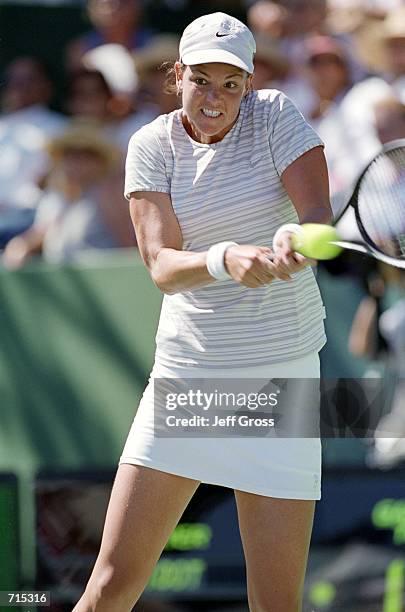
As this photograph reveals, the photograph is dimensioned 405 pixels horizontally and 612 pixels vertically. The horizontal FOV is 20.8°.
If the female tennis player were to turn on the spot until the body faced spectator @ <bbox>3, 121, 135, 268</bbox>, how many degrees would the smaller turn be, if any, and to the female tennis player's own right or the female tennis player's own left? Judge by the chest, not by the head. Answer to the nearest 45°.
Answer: approximately 180°

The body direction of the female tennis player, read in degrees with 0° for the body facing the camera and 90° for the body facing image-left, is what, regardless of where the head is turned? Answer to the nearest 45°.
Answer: approximately 0°

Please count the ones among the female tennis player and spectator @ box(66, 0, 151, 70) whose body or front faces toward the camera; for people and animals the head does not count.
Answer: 2

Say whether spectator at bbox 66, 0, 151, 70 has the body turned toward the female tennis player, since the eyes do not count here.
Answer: yes

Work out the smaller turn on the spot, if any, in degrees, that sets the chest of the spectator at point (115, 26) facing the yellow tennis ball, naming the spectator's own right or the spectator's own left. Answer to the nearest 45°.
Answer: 0° — they already face it

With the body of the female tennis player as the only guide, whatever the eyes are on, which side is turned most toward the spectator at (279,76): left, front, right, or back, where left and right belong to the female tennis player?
back

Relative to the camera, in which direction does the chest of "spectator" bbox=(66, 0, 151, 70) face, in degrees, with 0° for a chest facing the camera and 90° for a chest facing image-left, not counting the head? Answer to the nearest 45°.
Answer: approximately 0°

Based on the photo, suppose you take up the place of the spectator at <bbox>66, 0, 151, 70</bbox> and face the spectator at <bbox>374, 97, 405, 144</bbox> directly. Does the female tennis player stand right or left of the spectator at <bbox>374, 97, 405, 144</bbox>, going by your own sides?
right
